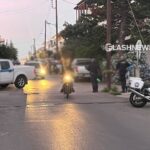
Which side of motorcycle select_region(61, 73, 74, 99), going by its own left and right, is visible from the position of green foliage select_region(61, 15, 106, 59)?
back

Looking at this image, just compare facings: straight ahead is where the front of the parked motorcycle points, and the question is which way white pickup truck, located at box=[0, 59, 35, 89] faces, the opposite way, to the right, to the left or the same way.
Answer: the opposite way

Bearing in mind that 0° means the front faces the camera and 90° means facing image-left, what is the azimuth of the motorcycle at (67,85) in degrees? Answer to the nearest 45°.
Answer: approximately 0°

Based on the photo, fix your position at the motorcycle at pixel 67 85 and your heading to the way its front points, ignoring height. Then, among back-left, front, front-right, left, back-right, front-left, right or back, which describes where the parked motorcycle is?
front-left

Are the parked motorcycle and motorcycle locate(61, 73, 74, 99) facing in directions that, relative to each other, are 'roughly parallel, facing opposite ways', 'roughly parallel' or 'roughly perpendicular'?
roughly perpendicular
